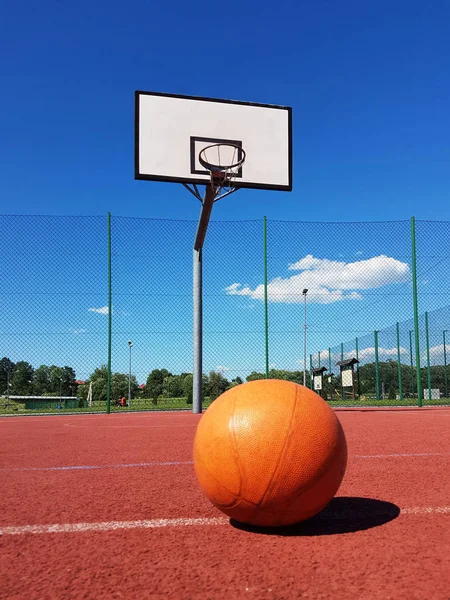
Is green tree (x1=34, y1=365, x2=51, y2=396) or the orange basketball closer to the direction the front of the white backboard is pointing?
the orange basketball

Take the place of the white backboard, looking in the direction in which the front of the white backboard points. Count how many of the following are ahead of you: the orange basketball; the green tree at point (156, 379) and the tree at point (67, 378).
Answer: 1

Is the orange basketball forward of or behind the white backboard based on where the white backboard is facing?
forward

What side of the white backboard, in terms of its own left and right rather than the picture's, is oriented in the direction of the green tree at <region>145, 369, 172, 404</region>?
back

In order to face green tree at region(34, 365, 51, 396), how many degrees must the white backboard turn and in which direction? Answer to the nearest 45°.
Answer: approximately 135° to its right

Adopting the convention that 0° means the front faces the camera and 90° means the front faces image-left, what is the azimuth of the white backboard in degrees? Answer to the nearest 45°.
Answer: approximately 0°

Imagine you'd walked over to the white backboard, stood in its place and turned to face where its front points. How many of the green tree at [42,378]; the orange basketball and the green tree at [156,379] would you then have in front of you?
1
